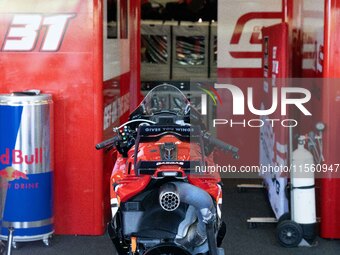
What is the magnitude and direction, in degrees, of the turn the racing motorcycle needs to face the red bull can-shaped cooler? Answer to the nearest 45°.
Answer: approximately 45° to its left

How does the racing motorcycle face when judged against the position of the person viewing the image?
facing away from the viewer
